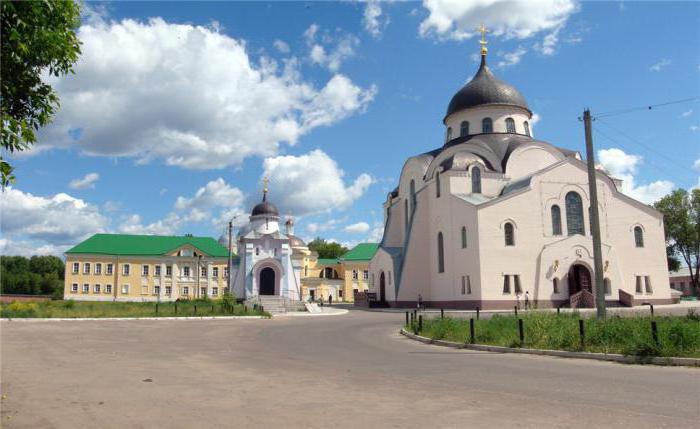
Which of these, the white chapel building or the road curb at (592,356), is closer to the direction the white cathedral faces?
the road curb

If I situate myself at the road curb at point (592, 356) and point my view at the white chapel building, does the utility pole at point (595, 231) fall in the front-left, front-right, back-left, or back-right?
front-right

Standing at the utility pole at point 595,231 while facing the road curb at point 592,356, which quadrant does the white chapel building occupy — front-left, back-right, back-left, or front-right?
back-right

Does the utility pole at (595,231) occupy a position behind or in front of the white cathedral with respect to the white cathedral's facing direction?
in front

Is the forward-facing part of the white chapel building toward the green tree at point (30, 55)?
yes

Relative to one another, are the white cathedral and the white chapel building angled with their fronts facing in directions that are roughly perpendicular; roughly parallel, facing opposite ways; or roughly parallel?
roughly parallel

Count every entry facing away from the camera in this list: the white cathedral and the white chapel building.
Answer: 0

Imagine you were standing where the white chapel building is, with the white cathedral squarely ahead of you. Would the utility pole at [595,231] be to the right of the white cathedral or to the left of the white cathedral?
right

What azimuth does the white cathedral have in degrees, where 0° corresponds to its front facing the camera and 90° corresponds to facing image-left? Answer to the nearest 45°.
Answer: approximately 315°

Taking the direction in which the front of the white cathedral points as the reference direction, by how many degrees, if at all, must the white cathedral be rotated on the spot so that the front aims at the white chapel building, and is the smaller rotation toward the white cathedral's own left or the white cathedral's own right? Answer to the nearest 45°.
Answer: approximately 135° to the white cathedral's own right

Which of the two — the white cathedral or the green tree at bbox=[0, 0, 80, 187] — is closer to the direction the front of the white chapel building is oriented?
the green tree

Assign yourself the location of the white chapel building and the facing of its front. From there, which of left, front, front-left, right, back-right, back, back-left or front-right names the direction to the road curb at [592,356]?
front

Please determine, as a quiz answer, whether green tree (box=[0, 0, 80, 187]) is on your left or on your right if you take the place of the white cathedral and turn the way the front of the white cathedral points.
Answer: on your right

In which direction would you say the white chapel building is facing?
toward the camera

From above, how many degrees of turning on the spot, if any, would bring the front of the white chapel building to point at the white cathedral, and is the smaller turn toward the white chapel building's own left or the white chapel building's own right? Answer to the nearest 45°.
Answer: approximately 45° to the white chapel building's own left
